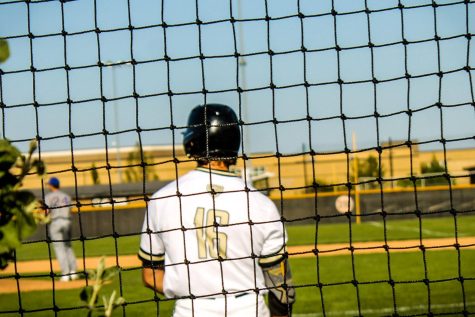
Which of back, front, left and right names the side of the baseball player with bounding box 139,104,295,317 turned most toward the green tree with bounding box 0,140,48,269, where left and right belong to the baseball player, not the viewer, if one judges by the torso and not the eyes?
back

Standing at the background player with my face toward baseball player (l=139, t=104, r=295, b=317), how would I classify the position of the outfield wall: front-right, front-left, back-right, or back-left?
back-left

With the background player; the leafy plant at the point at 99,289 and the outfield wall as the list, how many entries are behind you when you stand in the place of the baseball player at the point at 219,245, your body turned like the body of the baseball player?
1

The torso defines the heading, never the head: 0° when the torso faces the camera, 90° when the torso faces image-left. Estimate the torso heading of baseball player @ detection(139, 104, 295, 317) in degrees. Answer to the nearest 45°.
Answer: approximately 180°

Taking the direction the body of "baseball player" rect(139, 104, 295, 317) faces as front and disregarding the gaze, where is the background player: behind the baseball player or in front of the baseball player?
in front

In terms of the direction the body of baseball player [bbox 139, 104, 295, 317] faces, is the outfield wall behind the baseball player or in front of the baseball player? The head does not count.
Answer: in front

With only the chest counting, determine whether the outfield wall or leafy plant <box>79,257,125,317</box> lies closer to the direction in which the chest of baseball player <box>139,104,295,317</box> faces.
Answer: the outfield wall

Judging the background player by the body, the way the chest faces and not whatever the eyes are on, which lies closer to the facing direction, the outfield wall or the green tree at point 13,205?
the outfield wall
